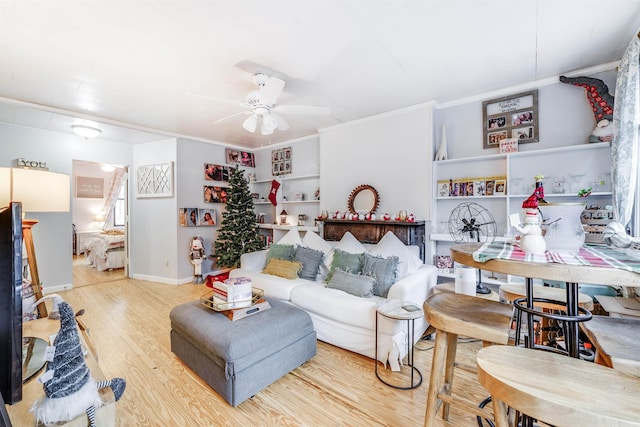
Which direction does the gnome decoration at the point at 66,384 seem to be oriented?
to the viewer's right

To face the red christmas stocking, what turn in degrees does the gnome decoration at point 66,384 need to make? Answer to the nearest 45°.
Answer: approximately 45° to its left

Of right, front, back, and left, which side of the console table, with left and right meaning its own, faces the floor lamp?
front

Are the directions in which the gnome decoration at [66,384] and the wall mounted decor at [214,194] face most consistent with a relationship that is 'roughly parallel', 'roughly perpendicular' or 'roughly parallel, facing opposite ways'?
roughly perpendicular

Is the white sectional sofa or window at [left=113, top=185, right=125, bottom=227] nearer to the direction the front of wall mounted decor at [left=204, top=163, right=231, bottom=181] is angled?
the white sectional sofa

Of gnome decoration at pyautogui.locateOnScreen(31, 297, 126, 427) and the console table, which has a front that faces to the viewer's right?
the gnome decoration

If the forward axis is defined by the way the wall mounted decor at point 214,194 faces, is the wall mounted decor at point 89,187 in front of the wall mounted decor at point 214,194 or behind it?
behind
